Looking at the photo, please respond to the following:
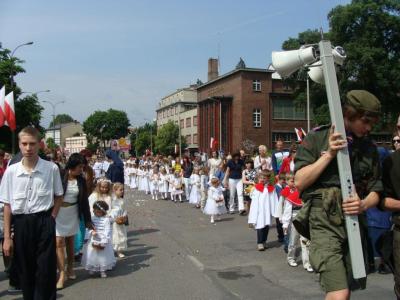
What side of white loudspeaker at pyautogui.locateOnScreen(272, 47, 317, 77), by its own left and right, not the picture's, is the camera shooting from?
left

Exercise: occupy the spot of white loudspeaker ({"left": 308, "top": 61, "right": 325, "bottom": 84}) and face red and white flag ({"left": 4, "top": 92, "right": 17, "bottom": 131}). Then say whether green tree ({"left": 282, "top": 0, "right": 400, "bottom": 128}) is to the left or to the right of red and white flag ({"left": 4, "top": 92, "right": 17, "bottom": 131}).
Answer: right

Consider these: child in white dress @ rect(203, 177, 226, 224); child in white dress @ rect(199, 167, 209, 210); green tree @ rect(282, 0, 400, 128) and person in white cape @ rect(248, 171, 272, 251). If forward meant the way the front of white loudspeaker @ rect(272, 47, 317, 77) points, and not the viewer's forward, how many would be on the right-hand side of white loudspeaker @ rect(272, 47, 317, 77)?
4

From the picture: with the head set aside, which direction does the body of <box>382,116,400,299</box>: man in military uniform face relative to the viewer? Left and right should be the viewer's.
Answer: facing the viewer

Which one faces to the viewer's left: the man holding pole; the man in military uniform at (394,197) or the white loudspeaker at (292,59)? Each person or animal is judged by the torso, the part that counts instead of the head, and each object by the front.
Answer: the white loudspeaker
